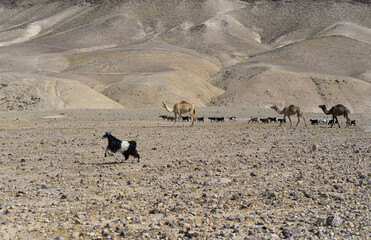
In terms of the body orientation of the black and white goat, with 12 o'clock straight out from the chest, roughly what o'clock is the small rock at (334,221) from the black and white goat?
The small rock is roughly at 8 o'clock from the black and white goat.

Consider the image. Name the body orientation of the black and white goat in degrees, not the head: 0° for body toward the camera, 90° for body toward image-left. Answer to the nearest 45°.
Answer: approximately 90°

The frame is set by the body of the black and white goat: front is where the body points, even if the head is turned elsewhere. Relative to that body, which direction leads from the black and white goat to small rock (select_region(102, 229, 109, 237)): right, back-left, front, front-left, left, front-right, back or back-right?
left

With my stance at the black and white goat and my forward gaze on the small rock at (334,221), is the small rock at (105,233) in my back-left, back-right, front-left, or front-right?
front-right

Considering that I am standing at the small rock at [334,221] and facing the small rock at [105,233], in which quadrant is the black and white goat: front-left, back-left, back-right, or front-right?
front-right
